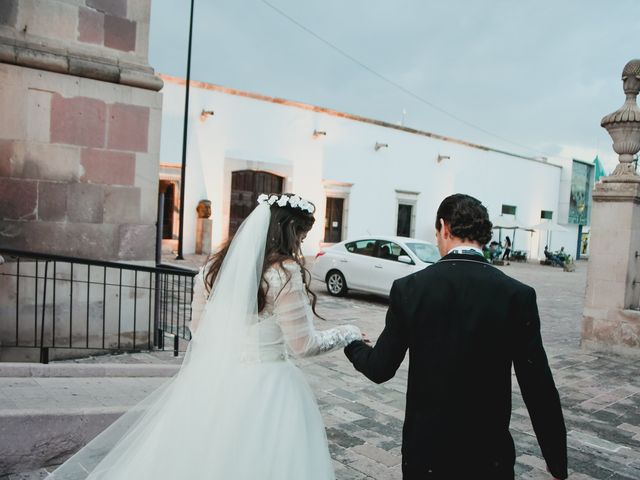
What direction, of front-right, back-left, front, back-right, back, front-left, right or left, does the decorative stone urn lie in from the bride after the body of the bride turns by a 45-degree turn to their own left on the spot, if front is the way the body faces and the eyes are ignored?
front-right

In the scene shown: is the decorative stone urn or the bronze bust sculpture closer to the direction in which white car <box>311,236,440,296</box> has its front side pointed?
the decorative stone urn

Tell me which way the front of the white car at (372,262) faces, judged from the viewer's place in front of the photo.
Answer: facing the viewer and to the right of the viewer

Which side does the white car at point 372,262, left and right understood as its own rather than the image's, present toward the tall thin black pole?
back

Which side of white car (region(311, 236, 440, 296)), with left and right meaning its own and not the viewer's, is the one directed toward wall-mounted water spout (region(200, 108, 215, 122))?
back

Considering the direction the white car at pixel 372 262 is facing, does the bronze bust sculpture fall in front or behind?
behind

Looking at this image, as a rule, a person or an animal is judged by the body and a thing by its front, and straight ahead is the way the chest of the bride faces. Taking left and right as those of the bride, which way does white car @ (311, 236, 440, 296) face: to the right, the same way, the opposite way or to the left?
to the right

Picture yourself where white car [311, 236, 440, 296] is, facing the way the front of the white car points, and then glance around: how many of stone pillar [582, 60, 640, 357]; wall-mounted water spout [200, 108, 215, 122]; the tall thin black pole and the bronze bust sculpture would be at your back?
3

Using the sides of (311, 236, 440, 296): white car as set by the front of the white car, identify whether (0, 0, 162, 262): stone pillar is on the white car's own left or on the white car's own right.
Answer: on the white car's own right

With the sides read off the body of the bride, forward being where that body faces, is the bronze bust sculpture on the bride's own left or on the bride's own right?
on the bride's own left

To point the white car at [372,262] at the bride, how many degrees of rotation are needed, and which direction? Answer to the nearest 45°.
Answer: approximately 45° to its right

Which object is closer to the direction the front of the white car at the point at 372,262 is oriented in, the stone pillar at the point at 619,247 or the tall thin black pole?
the stone pillar

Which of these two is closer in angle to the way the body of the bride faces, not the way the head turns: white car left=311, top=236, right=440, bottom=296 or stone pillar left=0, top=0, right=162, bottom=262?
the white car

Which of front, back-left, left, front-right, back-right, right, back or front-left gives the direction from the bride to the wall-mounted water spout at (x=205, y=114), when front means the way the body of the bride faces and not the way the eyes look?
front-left

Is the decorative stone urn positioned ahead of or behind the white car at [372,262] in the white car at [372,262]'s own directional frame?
ahead

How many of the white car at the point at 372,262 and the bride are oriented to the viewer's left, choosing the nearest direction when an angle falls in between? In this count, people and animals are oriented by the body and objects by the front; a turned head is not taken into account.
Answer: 0

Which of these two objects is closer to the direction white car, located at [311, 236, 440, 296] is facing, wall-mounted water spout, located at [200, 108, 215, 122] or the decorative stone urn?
the decorative stone urn
